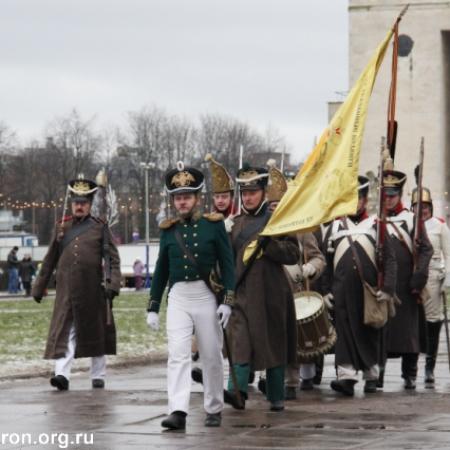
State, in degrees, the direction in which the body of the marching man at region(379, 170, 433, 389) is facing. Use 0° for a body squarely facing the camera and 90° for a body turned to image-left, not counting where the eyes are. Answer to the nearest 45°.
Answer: approximately 45°

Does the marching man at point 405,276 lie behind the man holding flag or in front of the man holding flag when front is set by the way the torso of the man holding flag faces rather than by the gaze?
behind

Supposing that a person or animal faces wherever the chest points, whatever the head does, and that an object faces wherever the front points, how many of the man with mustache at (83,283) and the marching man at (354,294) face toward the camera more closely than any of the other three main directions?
2

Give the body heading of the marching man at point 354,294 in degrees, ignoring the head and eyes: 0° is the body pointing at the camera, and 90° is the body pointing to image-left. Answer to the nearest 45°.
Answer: approximately 0°
